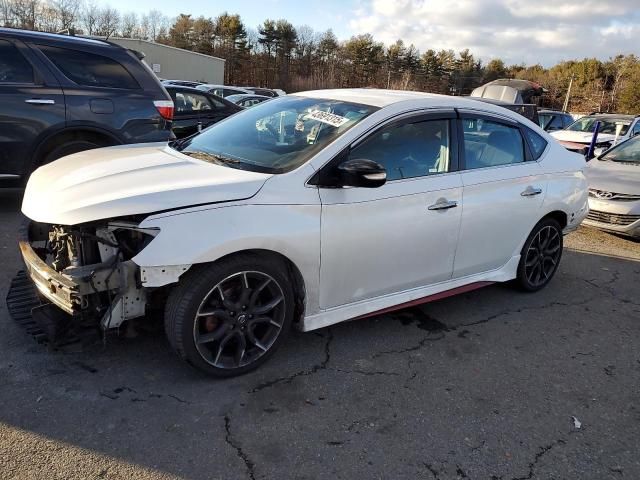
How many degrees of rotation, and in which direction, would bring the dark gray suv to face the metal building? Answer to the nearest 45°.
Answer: approximately 90° to its right

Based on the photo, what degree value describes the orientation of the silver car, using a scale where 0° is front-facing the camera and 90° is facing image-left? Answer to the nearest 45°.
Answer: approximately 45°

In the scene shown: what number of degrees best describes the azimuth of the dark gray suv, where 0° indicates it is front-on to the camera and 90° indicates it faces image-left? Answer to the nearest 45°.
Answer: approximately 90°

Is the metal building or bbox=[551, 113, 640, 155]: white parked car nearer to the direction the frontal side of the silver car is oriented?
the metal building

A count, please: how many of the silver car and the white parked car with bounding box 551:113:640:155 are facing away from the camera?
0

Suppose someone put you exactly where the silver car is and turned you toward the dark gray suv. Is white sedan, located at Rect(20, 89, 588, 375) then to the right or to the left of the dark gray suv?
left

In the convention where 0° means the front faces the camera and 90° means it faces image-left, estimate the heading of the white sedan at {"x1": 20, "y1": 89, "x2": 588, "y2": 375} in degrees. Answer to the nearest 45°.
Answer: approximately 45°

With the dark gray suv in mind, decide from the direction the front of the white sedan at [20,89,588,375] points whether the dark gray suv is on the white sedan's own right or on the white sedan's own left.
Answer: on the white sedan's own right

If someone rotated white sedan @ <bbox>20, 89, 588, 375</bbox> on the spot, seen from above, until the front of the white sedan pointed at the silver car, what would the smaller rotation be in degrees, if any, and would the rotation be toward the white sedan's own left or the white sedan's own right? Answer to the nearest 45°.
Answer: approximately 180°
